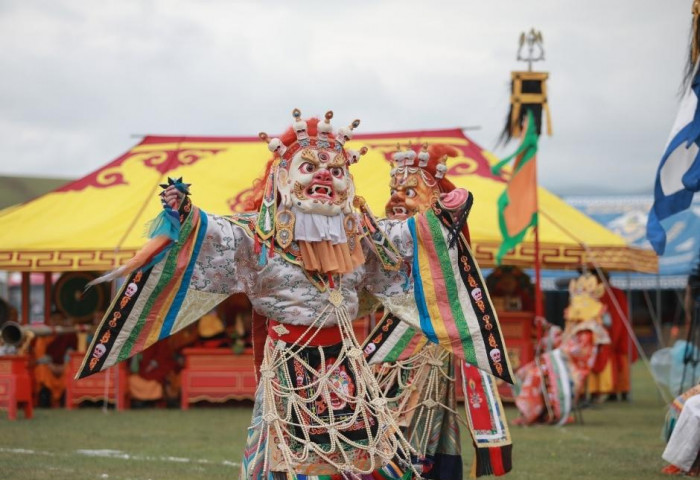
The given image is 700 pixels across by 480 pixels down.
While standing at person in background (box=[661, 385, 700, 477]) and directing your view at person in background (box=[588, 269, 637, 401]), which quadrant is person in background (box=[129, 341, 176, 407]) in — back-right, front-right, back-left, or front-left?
front-left

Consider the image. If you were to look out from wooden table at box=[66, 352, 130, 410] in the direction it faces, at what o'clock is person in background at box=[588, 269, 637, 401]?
The person in background is roughly at 9 o'clock from the wooden table.

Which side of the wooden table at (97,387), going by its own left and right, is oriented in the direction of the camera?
front

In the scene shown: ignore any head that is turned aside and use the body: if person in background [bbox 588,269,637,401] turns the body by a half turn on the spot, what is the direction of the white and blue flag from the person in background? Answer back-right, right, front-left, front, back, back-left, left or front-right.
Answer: right

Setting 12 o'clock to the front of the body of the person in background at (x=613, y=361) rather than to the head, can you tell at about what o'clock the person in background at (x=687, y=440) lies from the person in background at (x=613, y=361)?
the person in background at (x=687, y=440) is roughly at 9 o'clock from the person in background at (x=613, y=361).

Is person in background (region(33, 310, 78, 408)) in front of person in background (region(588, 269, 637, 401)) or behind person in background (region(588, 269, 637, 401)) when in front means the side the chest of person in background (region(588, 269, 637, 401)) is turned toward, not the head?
in front

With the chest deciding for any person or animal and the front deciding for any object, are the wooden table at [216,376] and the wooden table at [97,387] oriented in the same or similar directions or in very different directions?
same or similar directions

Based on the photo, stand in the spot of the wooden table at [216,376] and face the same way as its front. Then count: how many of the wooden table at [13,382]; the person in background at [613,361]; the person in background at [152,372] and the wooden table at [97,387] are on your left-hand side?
1

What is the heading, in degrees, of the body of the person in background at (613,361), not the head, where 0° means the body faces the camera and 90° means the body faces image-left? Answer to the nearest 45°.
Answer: approximately 90°

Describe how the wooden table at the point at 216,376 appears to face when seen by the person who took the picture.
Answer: facing the viewer
